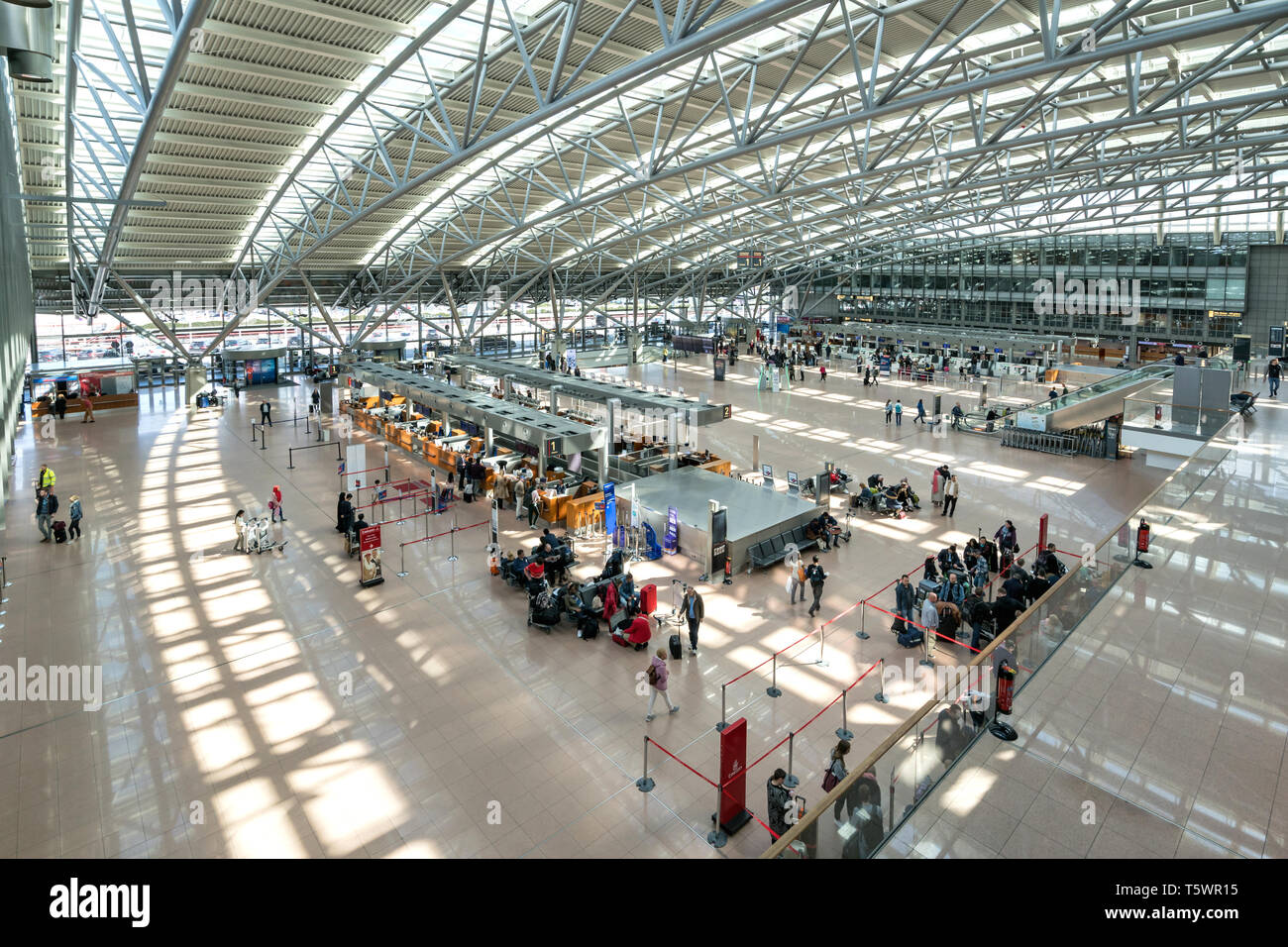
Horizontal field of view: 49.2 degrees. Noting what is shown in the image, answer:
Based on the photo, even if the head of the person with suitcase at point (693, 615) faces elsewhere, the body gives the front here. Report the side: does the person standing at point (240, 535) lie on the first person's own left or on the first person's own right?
on the first person's own right

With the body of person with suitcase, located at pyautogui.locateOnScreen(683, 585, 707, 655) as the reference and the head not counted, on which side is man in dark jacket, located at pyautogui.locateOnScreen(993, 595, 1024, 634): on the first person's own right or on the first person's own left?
on the first person's own left

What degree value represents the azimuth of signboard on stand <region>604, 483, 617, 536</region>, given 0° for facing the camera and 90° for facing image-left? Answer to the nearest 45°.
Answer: approximately 45°

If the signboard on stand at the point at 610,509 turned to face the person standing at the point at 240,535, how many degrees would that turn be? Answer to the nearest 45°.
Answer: approximately 45° to its right

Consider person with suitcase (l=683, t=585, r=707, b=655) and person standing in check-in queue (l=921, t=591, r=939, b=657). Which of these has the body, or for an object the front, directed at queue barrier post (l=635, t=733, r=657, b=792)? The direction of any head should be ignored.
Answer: the person with suitcase

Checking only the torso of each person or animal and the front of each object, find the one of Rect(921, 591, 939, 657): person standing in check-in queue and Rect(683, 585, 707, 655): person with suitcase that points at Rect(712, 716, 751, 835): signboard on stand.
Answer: the person with suitcase

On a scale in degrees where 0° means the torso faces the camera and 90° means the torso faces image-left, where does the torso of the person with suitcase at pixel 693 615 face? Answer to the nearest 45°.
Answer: approximately 0°

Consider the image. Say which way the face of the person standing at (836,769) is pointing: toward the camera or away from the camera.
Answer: away from the camera

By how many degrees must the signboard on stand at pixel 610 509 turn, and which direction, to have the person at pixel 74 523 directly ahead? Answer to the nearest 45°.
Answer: approximately 45° to its right
